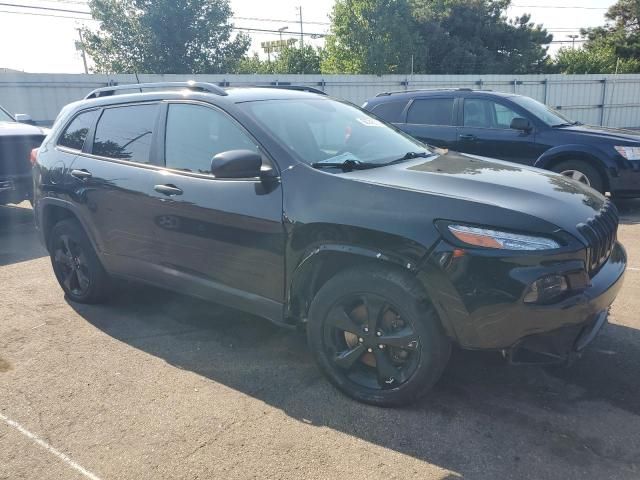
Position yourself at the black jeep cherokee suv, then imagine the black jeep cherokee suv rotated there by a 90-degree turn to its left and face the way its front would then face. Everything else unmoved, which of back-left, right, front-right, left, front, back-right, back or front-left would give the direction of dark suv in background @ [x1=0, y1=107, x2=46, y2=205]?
left

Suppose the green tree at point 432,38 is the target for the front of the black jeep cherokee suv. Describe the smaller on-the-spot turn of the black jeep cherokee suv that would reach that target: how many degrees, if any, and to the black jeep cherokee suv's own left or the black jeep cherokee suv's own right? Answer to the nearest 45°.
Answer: approximately 135° to the black jeep cherokee suv's own left

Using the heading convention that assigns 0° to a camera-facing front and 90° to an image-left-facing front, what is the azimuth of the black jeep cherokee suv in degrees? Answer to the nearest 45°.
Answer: approximately 315°

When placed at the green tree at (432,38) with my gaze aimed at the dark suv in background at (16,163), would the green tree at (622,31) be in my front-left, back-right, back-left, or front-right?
back-left

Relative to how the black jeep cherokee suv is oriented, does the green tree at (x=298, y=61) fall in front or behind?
behind

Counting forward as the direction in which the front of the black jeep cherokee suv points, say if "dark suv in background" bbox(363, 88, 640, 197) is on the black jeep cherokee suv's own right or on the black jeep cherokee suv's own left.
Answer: on the black jeep cherokee suv's own left

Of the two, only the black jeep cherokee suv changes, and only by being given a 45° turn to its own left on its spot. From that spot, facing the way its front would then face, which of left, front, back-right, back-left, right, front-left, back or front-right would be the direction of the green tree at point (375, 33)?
left

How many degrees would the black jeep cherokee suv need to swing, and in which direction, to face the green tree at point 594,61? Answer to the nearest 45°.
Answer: approximately 90° to its left

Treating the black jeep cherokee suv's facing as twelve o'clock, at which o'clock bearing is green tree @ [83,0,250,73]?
The green tree is roughly at 7 o'clock from the black jeep cherokee suv.
